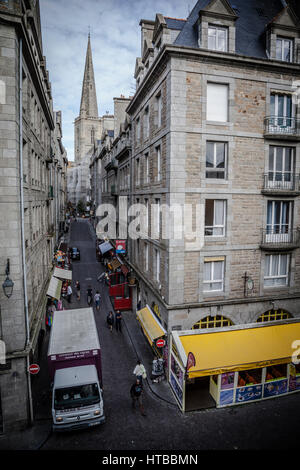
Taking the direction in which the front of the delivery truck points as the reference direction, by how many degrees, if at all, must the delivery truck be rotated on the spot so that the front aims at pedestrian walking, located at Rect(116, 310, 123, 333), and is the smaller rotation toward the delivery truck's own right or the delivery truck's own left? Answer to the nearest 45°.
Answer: approximately 180°

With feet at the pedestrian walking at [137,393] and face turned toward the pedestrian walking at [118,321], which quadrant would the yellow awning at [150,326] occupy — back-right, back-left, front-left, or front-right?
front-right

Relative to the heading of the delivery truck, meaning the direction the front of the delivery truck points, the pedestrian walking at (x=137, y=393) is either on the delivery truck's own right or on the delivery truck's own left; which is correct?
on the delivery truck's own left

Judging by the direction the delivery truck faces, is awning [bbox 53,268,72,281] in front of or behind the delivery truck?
behind

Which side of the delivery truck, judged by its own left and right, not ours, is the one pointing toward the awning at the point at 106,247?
back

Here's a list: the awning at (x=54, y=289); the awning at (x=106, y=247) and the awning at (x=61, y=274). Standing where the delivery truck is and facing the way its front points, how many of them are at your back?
3

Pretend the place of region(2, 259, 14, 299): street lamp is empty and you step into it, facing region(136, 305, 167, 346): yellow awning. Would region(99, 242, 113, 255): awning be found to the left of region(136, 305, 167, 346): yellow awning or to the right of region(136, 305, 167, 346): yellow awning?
left

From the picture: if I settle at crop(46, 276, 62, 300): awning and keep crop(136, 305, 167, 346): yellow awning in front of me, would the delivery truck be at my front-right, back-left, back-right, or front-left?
front-right

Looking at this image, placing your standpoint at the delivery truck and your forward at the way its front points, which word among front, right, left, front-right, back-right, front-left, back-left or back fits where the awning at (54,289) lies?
back

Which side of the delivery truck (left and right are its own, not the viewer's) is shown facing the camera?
front
